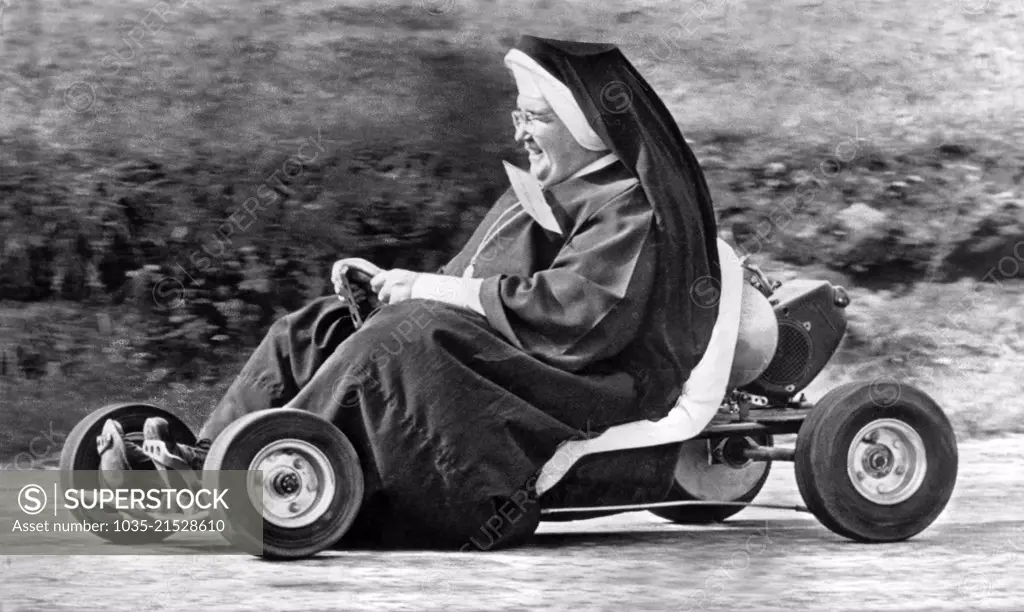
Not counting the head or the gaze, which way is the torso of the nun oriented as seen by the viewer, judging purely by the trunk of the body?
to the viewer's left

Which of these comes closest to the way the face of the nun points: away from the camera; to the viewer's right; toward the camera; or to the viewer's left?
to the viewer's left
